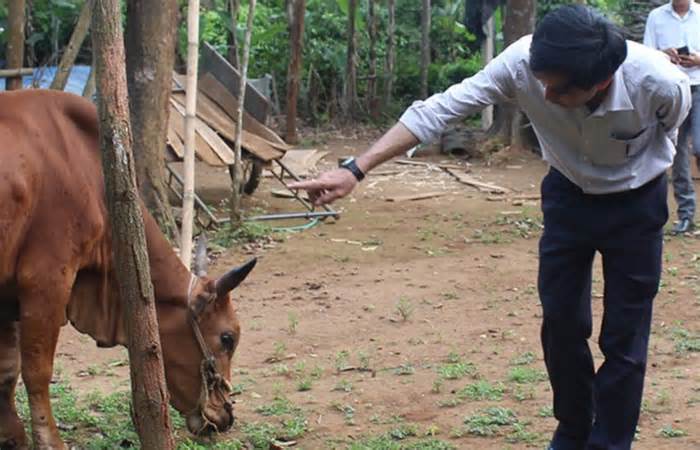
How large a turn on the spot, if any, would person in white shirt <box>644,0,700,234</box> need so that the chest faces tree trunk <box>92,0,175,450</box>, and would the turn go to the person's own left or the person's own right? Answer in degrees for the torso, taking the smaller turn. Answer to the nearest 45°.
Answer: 0° — they already face it

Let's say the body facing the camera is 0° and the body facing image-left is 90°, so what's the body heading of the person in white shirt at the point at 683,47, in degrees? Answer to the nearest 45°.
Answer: approximately 0°

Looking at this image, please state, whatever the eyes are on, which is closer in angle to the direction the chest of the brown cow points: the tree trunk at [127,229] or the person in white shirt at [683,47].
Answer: the person in white shirt

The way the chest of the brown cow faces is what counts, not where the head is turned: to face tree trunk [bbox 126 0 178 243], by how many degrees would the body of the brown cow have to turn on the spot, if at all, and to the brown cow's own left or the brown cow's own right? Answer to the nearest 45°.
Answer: approximately 90° to the brown cow's own left

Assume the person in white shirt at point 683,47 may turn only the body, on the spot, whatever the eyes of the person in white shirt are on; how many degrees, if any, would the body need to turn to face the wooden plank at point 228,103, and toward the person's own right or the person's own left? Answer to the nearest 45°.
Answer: approximately 90° to the person's own right

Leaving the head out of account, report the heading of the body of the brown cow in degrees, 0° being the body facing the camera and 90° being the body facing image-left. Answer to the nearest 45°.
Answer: approximately 270°

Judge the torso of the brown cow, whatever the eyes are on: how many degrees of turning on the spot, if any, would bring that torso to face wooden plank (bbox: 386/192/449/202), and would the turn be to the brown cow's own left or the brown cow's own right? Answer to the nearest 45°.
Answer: approximately 45° to the brown cow's own left

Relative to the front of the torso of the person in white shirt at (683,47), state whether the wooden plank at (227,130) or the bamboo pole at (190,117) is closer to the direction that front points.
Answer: the bamboo pole

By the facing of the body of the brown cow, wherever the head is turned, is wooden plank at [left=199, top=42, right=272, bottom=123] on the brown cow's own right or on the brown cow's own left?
on the brown cow's own left

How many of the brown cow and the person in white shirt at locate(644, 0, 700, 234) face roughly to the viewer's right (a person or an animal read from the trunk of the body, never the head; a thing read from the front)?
1
